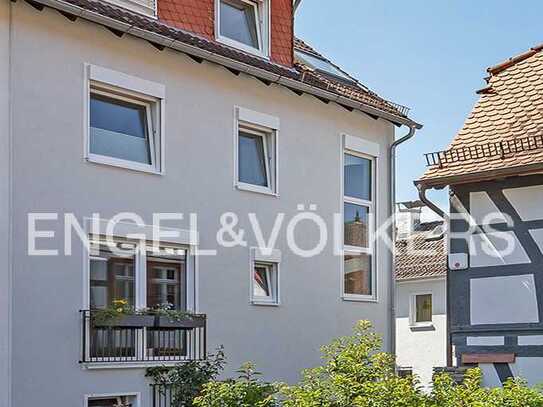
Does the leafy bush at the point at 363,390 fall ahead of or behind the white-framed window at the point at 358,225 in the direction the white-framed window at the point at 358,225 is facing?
ahead

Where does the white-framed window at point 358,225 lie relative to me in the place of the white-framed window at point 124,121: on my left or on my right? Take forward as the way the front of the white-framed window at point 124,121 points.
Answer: on my left

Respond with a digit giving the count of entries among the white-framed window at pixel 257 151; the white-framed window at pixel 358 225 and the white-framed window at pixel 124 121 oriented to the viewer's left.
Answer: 0

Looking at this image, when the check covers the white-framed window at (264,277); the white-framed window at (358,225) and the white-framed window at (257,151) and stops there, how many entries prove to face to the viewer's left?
0

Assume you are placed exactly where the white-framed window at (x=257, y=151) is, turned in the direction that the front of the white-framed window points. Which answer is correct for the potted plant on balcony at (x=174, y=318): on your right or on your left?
on your right

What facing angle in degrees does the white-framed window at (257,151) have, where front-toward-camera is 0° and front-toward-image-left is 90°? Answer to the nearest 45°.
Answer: approximately 315°

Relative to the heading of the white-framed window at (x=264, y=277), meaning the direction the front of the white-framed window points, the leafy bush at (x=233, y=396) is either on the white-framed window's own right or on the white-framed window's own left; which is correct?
on the white-framed window's own right

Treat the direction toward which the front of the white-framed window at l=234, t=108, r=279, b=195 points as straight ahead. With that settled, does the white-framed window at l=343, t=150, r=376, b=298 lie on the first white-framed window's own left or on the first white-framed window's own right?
on the first white-framed window's own left

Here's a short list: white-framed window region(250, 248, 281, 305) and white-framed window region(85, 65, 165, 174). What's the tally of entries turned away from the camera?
0

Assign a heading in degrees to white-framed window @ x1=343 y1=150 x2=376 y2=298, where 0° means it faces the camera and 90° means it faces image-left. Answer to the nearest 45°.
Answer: approximately 315°

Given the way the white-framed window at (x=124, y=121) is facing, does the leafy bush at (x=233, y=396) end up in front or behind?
in front

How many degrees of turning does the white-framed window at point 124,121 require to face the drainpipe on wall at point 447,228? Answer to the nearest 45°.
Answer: approximately 90° to its left

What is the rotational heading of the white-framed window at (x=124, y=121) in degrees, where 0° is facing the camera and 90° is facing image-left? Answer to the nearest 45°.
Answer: approximately 315°

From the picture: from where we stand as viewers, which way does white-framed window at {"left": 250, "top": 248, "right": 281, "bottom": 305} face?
facing the viewer and to the right of the viewer
